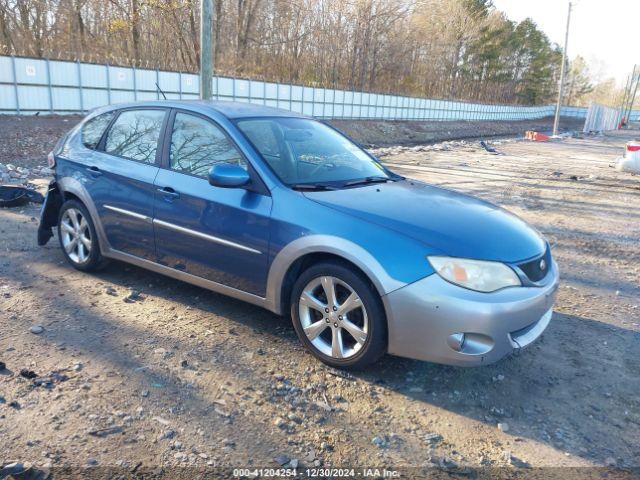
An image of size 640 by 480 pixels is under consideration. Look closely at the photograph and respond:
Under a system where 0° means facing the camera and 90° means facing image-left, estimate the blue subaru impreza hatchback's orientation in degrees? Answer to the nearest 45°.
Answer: approximately 315°

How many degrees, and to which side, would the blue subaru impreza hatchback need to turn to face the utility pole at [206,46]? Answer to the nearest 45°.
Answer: approximately 135° to its left

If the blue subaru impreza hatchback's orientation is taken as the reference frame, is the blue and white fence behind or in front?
behind
